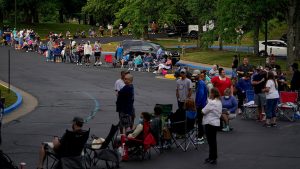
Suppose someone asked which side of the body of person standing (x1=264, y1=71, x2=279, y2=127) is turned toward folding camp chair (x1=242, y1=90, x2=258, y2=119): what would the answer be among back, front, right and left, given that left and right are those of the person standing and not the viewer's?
right

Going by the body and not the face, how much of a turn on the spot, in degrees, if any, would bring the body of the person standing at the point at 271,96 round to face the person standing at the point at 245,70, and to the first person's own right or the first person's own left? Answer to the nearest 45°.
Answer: approximately 90° to the first person's own right

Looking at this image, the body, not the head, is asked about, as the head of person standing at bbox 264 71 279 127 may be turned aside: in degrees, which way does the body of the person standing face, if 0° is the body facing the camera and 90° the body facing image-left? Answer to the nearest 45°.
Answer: approximately 90°
